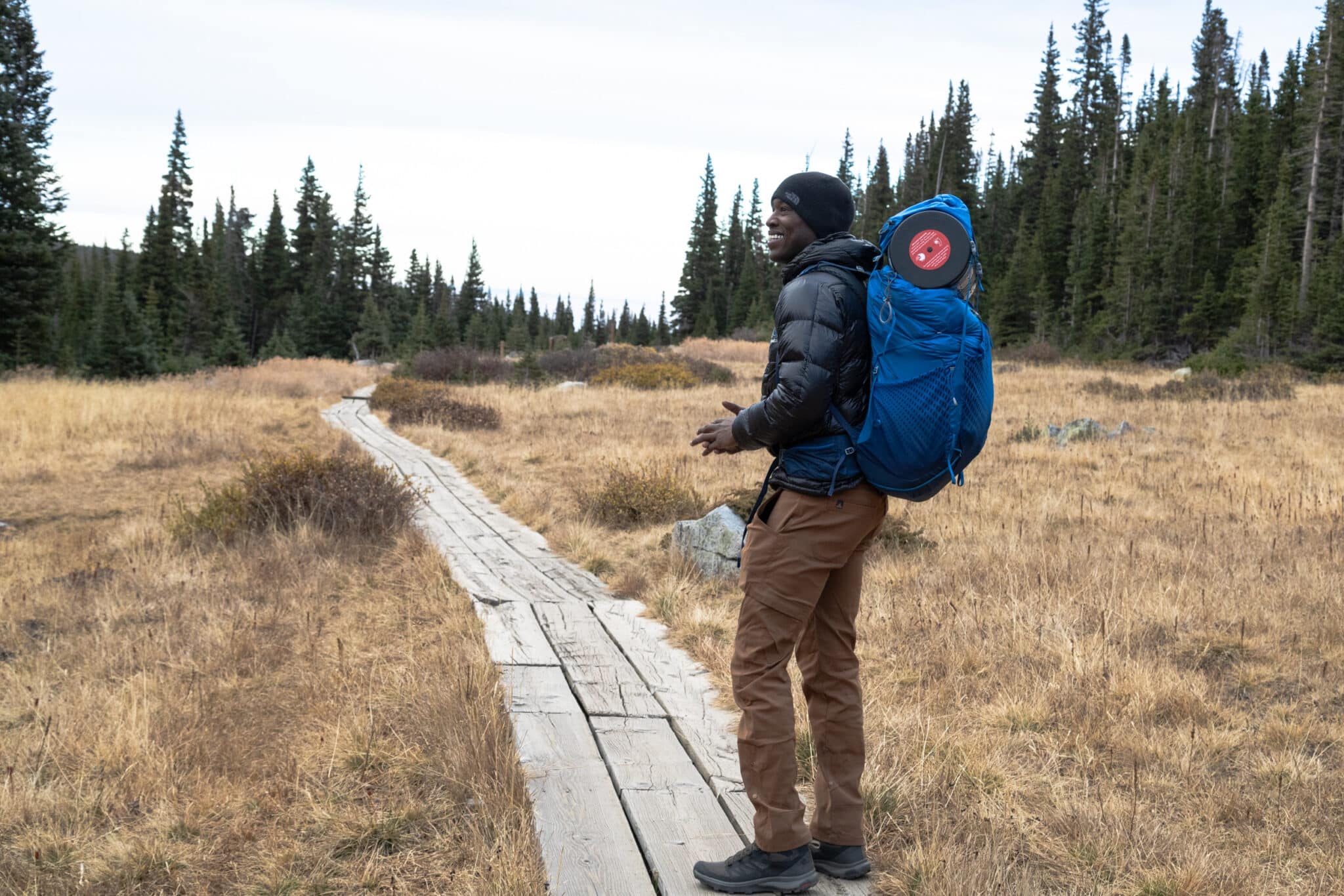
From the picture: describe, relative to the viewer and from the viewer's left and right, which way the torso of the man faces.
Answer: facing to the left of the viewer

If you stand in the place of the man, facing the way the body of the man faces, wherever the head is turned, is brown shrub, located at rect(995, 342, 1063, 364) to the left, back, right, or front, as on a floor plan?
right

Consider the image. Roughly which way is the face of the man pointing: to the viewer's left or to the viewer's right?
to the viewer's left

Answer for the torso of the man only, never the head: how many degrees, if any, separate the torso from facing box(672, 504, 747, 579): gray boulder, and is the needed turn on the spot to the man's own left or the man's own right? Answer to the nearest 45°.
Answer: approximately 90° to the man's own right

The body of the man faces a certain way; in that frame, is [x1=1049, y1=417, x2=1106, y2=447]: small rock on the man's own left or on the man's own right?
on the man's own right

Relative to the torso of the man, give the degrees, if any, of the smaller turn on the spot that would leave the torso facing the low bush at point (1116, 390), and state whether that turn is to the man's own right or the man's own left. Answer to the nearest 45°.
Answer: approximately 90° to the man's own right

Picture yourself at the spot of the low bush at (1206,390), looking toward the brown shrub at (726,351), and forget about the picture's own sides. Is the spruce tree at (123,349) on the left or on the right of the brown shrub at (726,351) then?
left

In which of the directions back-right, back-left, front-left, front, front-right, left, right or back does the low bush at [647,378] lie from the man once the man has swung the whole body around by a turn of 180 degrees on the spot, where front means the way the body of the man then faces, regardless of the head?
left

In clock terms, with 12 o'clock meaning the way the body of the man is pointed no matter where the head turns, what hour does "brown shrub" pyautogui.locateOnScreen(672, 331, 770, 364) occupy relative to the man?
The brown shrub is roughly at 3 o'clock from the man.
